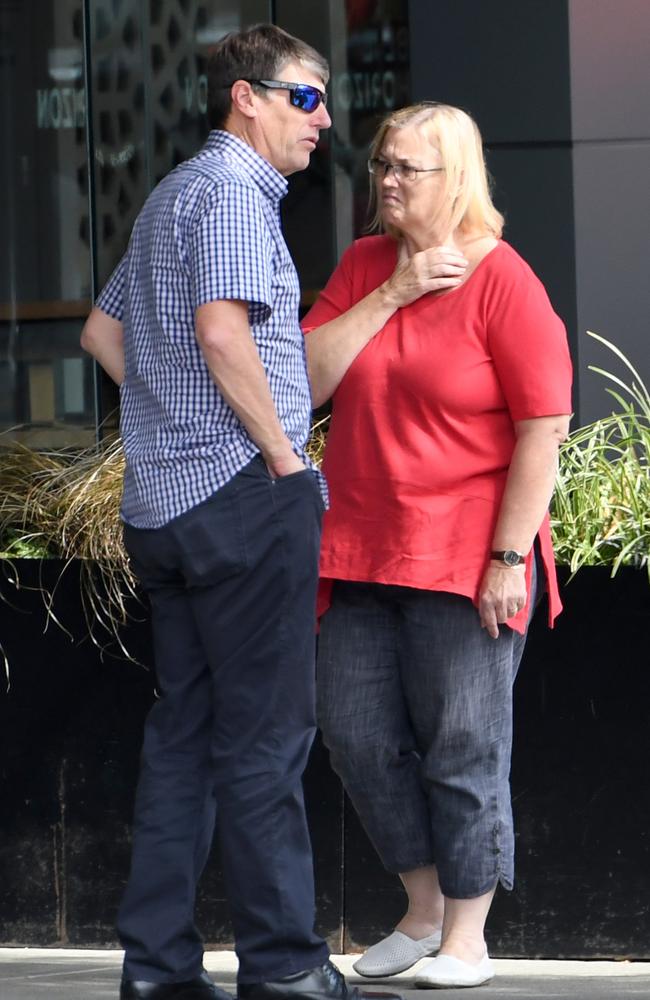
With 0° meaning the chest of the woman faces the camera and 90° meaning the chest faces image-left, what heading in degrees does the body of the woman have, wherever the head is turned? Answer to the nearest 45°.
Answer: approximately 45°

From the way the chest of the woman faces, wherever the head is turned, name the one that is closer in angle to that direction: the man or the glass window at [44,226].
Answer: the man

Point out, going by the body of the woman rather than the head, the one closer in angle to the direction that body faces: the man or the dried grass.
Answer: the man

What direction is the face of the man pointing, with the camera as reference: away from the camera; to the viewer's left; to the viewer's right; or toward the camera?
to the viewer's right

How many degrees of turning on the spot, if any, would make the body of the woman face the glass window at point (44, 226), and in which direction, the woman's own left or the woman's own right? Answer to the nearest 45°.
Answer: approximately 90° to the woman's own right
